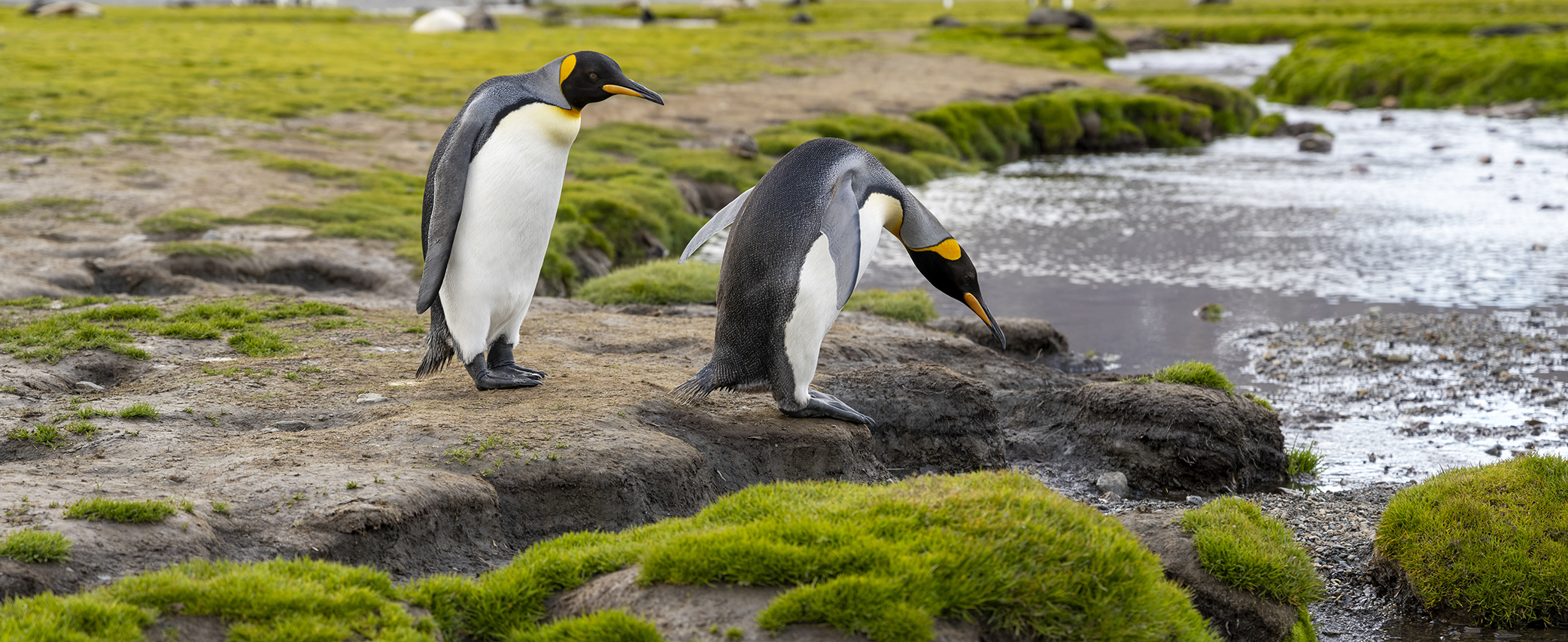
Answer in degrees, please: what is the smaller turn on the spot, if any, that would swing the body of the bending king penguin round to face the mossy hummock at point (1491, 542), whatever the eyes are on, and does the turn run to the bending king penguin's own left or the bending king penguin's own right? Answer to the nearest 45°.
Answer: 0° — it already faces it

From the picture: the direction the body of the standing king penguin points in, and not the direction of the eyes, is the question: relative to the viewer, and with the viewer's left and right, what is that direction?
facing to the right of the viewer

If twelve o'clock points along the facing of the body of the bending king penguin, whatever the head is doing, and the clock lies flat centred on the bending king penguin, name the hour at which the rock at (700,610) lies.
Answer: The rock is roughly at 3 o'clock from the bending king penguin.

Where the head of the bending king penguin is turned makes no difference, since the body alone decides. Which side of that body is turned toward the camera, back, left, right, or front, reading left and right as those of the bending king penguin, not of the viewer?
right

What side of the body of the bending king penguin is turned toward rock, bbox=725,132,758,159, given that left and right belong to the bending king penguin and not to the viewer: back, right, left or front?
left

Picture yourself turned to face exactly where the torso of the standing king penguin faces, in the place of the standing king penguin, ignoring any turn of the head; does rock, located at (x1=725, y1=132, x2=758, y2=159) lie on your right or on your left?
on your left
